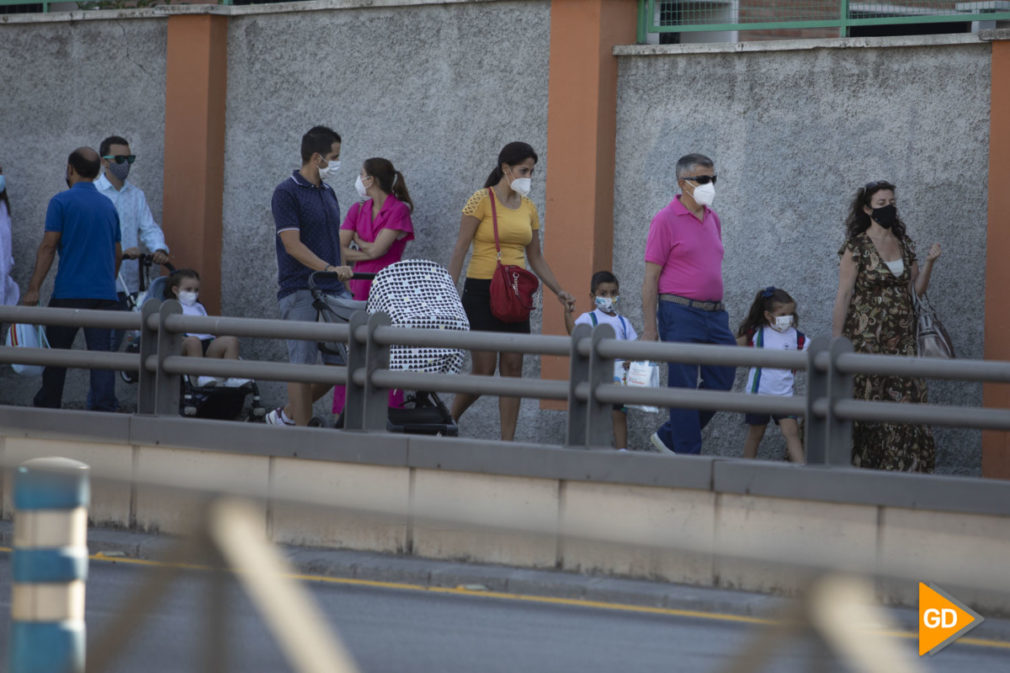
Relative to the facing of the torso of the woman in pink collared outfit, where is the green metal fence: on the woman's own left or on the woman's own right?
on the woman's own left

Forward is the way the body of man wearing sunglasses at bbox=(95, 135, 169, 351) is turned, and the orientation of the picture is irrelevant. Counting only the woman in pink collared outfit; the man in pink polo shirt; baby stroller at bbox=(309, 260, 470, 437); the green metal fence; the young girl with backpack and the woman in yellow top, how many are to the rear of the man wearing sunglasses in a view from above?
0

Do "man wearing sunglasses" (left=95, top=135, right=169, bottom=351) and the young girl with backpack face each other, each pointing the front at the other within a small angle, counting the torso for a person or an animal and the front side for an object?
no

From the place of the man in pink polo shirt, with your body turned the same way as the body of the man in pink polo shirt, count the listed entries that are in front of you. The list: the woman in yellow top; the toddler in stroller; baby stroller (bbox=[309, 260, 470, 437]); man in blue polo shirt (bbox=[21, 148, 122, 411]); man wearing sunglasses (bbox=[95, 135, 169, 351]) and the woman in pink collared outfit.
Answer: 0

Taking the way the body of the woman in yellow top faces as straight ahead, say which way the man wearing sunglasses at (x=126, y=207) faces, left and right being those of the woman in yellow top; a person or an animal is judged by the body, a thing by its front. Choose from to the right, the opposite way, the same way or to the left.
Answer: the same way

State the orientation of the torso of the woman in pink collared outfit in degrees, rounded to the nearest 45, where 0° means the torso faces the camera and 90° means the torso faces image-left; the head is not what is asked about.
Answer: approximately 45°

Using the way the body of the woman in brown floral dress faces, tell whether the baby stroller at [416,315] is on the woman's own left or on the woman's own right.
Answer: on the woman's own right

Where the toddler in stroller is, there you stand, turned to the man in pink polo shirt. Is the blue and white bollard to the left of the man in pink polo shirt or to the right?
right

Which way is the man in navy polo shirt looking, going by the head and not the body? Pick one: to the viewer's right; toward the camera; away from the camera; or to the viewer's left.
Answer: to the viewer's right

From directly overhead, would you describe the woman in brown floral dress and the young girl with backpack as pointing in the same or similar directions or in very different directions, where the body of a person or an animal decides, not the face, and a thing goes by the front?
same or similar directions

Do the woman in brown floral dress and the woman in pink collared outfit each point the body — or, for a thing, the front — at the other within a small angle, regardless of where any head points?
no

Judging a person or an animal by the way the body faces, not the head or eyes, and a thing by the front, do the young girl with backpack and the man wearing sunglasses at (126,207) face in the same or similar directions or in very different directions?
same or similar directions

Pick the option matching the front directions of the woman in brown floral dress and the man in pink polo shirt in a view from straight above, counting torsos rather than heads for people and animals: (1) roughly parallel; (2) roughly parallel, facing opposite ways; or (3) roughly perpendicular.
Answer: roughly parallel

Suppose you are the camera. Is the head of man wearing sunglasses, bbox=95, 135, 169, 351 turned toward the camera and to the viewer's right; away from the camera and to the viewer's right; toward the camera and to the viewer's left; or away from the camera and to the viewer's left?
toward the camera and to the viewer's right

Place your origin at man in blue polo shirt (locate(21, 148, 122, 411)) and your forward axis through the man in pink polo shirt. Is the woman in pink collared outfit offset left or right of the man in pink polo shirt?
left

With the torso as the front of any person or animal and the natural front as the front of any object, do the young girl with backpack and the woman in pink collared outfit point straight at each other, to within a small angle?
no

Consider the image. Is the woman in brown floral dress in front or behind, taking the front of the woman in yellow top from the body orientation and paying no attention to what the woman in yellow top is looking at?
in front
